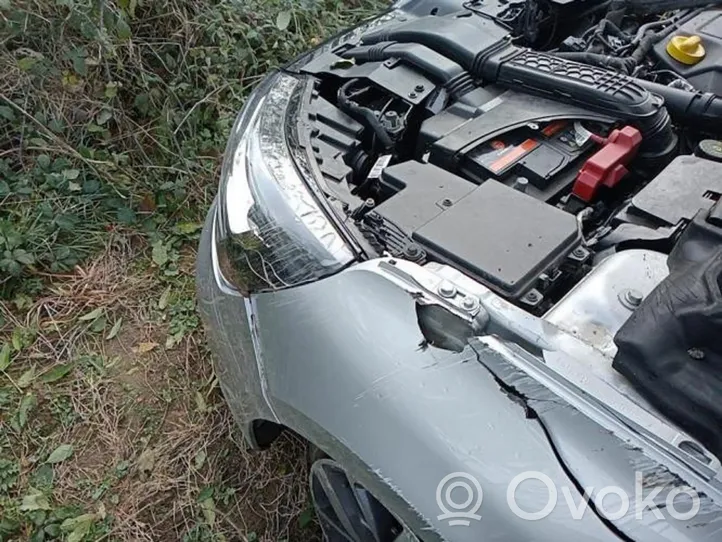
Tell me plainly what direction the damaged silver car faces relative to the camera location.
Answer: facing away from the viewer and to the left of the viewer
